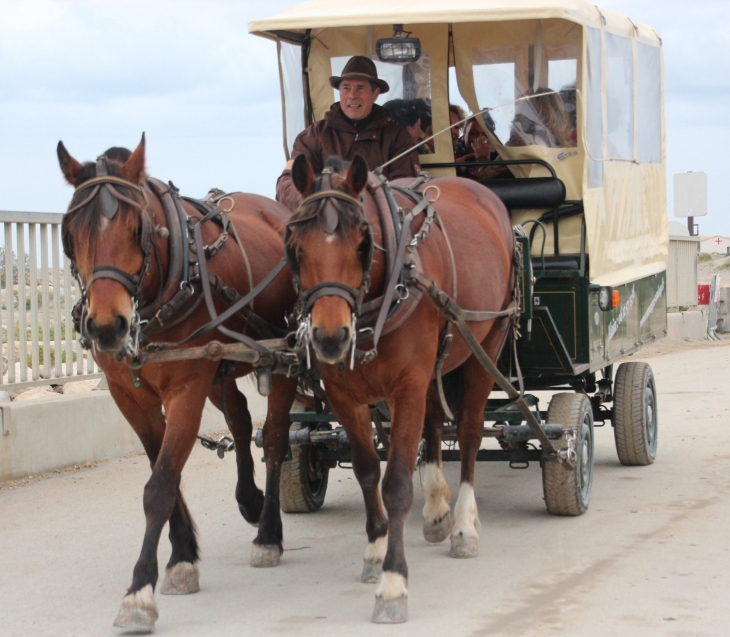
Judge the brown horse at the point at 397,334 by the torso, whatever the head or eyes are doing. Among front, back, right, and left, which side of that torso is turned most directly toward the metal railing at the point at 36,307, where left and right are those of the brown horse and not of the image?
right

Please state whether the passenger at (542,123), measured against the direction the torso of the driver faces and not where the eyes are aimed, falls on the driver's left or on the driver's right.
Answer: on the driver's left

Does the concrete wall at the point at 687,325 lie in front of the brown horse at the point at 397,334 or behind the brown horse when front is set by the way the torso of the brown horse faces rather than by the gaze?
behind

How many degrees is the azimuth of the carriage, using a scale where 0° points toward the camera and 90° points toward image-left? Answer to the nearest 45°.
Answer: approximately 0°

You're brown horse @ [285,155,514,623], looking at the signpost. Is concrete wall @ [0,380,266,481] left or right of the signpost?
left

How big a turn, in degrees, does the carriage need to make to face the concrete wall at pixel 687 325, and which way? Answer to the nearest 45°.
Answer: approximately 180°

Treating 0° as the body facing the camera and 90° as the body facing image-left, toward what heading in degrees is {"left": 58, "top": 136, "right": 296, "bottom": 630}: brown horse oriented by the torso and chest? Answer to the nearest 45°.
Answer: approximately 45°

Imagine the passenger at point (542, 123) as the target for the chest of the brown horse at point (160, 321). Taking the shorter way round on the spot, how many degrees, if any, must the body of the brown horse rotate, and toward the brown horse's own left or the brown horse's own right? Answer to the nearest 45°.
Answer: approximately 180°

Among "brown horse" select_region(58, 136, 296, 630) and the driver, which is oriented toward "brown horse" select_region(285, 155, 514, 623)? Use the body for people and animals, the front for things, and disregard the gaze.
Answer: the driver
